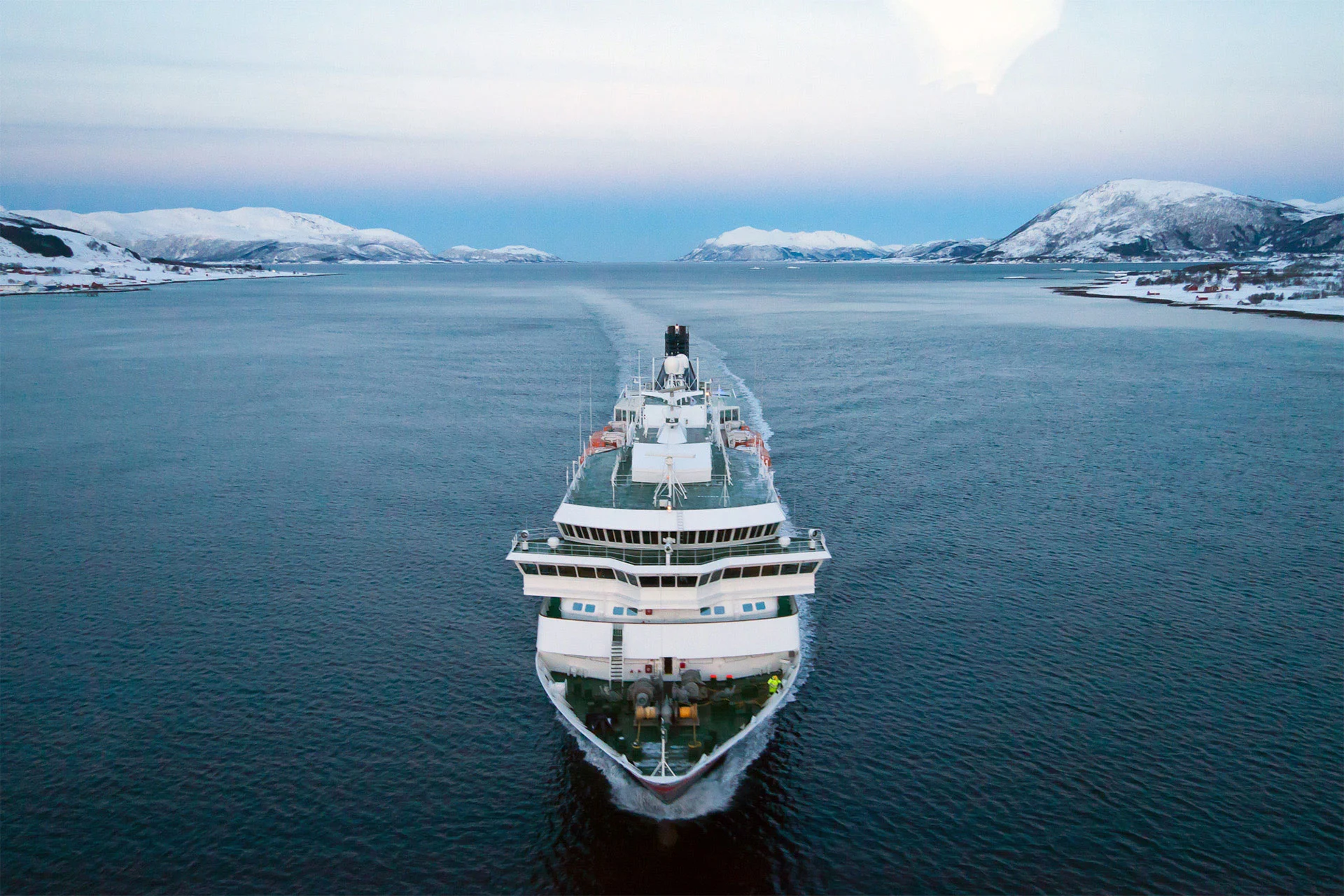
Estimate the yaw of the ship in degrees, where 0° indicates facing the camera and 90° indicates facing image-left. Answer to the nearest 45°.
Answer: approximately 0°
